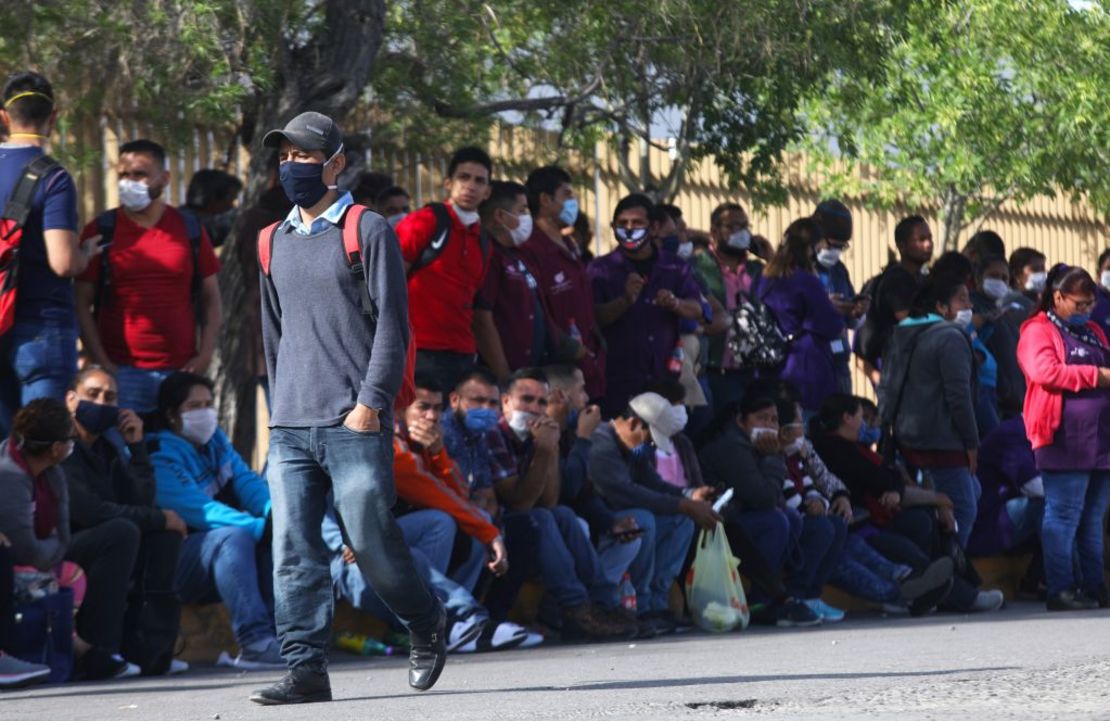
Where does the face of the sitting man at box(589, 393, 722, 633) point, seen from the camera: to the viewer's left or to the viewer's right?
to the viewer's right

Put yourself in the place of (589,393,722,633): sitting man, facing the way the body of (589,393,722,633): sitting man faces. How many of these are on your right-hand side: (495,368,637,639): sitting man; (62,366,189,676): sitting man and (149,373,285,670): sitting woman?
3

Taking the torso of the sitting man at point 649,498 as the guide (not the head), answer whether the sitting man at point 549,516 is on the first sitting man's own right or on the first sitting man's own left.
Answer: on the first sitting man's own right

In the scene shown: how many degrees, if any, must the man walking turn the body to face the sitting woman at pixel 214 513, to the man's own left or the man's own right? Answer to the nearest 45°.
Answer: approximately 135° to the man's own right

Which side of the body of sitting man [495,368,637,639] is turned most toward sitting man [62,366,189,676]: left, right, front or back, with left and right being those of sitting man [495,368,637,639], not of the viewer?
right
